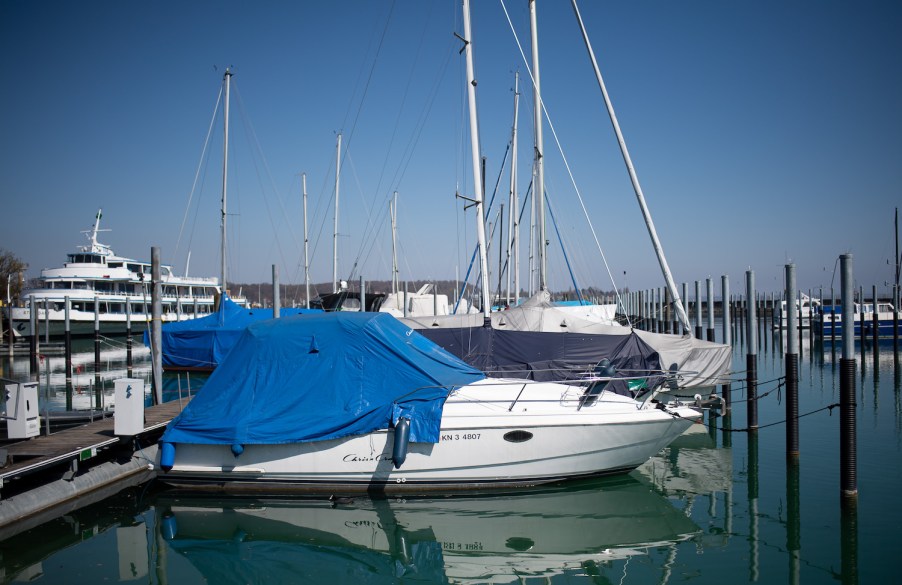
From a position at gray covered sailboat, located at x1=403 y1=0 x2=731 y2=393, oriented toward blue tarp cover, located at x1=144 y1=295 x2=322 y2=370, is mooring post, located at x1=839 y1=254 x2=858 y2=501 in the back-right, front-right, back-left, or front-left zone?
back-left

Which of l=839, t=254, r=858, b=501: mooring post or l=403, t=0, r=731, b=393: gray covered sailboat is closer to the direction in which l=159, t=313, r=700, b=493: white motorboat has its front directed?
the mooring post

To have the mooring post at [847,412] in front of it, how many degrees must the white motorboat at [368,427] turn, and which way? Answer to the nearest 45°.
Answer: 0° — it already faces it

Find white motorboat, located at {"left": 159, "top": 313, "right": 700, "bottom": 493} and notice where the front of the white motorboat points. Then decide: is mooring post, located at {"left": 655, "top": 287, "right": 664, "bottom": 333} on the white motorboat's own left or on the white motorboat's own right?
on the white motorboat's own left

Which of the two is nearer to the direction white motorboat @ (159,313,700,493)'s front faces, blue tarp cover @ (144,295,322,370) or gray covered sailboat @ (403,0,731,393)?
the gray covered sailboat

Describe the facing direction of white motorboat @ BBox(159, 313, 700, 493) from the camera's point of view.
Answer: facing to the right of the viewer

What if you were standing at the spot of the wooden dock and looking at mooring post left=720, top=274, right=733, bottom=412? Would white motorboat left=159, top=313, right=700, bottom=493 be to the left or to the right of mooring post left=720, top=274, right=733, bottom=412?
right

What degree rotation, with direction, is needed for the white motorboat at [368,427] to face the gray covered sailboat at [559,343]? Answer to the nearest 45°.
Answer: approximately 45° to its left

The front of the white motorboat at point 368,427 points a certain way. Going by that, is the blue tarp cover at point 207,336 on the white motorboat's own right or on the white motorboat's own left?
on the white motorboat's own left

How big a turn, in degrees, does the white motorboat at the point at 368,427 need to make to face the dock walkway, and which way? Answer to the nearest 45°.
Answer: approximately 180°

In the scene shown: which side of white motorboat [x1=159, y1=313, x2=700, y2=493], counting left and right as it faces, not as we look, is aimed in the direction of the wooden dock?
back
